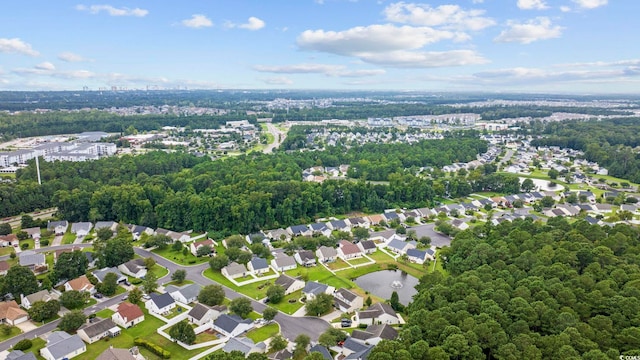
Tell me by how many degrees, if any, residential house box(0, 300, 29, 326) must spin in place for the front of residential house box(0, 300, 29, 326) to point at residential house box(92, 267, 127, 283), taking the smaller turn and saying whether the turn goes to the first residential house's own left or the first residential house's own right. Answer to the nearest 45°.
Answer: approximately 90° to the first residential house's own left

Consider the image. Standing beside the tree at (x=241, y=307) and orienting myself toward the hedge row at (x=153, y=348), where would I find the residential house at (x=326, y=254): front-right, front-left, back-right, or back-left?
back-right

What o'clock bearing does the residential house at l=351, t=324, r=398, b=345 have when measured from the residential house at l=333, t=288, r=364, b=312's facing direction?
the residential house at l=351, t=324, r=398, b=345 is roughly at 10 o'clock from the residential house at l=333, t=288, r=364, b=312.

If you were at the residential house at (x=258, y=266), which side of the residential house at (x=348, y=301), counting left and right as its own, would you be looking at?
right

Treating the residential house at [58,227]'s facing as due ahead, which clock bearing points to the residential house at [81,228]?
the residential house at [81,228] is roughly at 10 o'clock from the residential house at [58,227].

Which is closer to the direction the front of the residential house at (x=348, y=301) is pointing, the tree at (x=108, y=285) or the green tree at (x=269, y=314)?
the green tree
